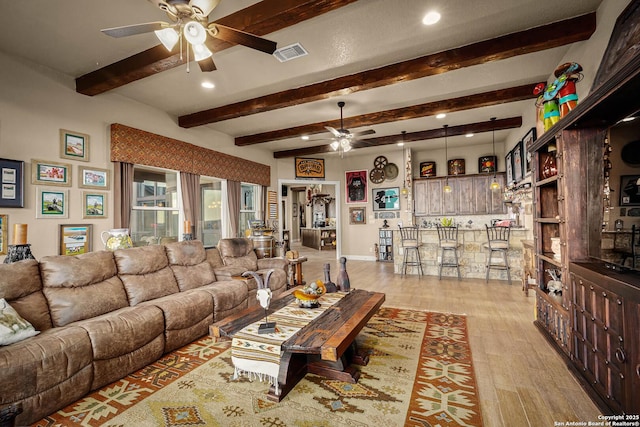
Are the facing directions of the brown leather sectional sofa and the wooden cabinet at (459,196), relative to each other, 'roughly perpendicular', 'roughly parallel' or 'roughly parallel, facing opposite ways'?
roughly perpendicular

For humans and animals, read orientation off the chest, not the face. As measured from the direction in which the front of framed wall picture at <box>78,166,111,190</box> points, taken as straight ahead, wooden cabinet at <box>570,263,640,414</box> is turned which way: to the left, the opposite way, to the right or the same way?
the opposite way

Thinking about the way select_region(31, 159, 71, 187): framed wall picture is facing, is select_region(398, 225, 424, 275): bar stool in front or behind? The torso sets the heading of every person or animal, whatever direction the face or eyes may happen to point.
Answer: in front

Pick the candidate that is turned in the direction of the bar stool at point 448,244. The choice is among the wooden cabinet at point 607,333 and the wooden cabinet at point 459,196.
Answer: the wooden cabinet at point 459,196

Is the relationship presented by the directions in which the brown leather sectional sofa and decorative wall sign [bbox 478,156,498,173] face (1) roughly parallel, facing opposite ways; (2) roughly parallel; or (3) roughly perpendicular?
roughly perpendicular

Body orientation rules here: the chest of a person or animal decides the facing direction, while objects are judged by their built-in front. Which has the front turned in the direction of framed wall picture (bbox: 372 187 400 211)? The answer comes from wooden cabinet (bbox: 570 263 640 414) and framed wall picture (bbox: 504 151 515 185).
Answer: framed wall picture (bbox: 504 151 515 185)

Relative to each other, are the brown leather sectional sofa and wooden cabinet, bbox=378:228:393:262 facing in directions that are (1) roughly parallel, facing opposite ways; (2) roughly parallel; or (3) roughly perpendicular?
roughly perpendicular

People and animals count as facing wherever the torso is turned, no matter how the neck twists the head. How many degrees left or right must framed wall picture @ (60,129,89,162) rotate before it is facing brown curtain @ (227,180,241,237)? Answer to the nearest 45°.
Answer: approximately 90° to its left

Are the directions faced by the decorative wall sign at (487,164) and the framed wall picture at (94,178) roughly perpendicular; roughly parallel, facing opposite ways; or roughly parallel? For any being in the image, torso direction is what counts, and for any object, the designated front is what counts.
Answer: roughly perpendicular

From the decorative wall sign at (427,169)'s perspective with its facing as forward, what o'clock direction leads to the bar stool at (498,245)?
The bar stool is roughly at 11 o'clock from the decorative wall sign.

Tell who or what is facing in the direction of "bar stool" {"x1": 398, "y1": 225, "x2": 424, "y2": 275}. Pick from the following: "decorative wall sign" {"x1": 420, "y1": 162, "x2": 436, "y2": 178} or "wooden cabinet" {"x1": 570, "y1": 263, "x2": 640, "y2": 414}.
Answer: the decorative wall sign

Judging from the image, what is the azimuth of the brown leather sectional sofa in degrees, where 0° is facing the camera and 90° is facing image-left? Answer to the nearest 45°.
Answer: approximately 315°
